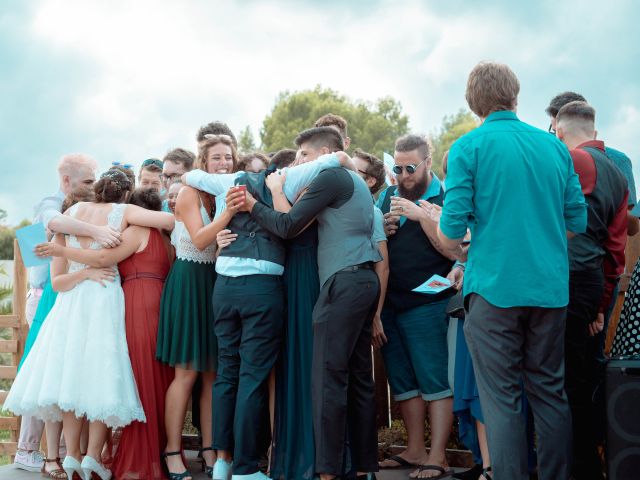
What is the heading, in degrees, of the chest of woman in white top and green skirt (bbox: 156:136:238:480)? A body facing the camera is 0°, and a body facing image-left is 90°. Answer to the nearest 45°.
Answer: approximately 315°

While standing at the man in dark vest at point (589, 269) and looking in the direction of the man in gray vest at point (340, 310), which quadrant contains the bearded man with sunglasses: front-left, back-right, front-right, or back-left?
front-right

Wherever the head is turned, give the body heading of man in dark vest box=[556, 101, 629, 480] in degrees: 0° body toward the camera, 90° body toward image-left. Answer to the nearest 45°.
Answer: approximately 135°

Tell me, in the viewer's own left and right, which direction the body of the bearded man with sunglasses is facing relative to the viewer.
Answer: facing the viewer and to the left of the viewer

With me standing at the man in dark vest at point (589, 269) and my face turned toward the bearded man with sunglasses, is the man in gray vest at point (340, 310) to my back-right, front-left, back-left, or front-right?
front-left

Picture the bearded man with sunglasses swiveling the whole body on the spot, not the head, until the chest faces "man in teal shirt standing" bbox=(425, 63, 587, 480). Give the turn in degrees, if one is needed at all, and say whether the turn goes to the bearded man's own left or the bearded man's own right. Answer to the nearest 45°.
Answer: approximately 45° to the bearded man's own left

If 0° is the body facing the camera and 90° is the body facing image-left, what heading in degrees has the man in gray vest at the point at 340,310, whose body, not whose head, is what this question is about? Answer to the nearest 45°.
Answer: approximately 135°

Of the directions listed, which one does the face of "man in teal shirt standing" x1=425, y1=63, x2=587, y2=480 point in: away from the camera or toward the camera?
away from the camera

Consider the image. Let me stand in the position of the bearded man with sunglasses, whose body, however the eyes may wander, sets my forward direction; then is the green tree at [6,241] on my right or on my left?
on my right

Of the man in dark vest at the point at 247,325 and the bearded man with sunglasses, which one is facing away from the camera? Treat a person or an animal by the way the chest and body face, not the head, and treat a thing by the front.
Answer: the man in dark vest

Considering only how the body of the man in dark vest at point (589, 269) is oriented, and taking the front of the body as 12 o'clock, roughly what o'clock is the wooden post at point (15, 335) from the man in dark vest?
The wooden post is roughly at 11 o'clock from the man in dark vest.

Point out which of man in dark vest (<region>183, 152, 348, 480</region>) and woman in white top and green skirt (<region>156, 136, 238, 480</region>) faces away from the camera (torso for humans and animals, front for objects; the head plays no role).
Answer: the man in dark vest

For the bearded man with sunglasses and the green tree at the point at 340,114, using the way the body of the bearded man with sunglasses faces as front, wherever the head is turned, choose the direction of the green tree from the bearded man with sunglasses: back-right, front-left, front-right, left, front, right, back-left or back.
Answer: back-right

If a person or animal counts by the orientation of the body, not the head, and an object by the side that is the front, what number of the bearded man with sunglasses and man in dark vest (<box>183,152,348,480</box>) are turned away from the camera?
1

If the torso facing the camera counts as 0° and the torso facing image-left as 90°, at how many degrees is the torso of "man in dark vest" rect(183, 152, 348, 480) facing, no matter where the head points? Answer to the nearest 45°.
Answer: approximately 180°

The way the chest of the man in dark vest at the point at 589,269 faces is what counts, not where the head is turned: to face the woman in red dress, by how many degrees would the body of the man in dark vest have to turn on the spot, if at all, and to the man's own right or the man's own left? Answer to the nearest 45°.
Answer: approximately 45° to the man's own left

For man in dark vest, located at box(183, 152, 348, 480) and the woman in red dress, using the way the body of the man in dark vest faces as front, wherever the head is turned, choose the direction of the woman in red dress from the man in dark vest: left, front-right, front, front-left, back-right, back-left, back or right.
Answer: front-left

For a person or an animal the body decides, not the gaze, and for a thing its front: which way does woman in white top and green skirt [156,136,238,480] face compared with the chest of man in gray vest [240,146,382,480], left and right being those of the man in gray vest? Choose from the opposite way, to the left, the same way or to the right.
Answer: the opposite way
